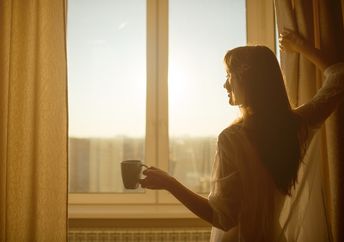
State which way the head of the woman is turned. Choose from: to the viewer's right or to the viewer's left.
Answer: to the viewer's left

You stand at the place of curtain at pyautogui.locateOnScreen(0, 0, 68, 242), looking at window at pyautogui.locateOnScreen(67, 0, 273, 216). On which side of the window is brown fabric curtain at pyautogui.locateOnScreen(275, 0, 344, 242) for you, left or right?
right

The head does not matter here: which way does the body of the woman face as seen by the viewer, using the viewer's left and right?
facing away from the viewer and to the left of the viewer
